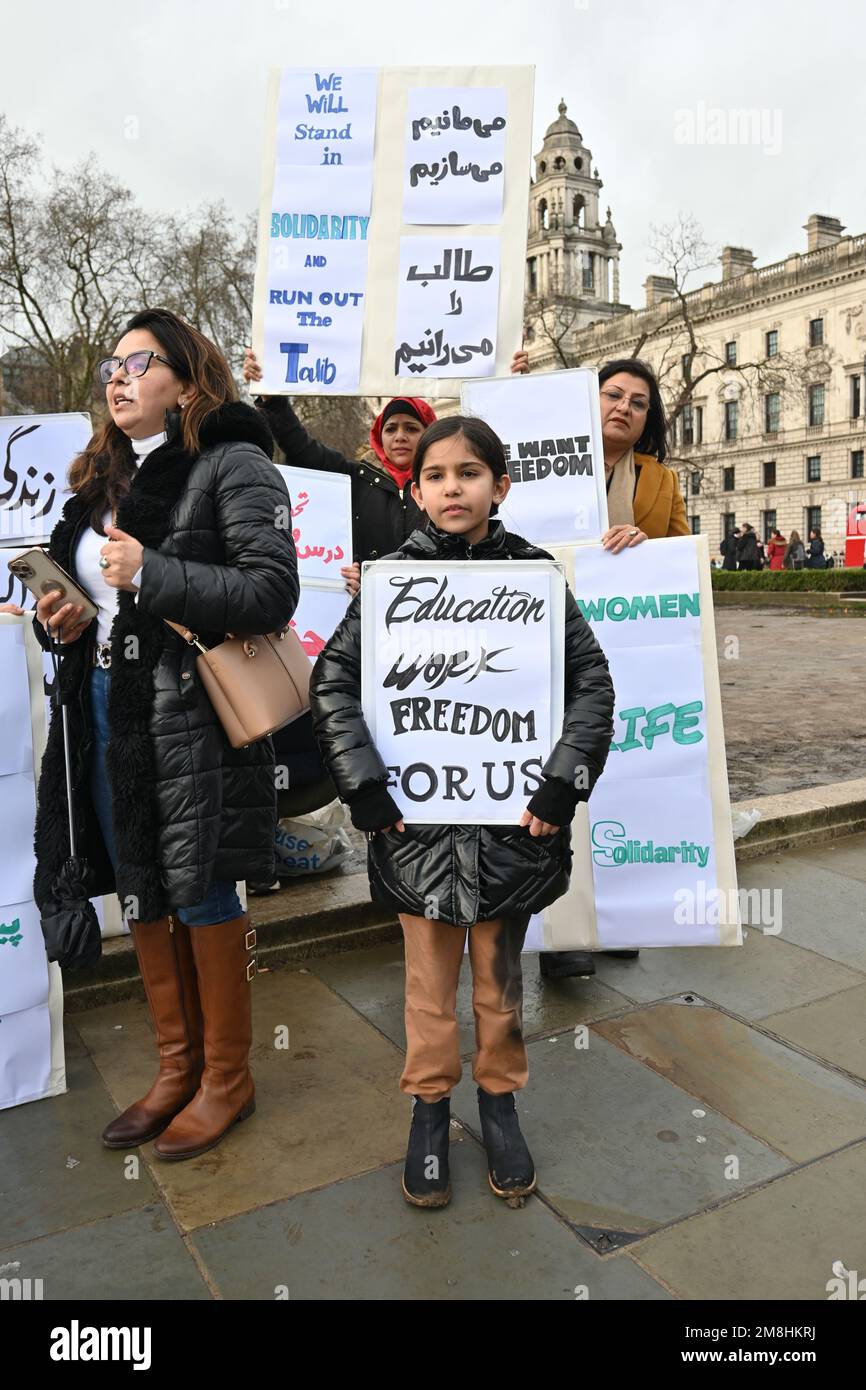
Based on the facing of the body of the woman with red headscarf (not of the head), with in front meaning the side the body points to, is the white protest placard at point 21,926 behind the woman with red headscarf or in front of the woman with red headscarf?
in front

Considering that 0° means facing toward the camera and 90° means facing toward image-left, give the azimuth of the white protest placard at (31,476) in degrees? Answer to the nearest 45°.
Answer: approximately 0°

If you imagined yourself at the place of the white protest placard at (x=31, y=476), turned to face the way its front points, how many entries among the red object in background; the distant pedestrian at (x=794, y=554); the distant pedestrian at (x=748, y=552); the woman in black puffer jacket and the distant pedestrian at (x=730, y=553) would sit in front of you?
1

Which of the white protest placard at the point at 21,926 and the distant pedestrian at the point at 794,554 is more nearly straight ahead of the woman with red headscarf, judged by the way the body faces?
the white protest placard

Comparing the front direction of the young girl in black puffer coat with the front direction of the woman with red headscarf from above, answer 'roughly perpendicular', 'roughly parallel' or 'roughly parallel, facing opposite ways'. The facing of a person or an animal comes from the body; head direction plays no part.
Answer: roughly parallel

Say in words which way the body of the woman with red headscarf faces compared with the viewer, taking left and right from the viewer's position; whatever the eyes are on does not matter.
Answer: facing the viewer

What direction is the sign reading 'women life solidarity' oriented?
toward the camera

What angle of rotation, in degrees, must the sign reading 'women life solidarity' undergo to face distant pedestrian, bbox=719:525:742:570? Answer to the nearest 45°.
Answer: approximately 180°

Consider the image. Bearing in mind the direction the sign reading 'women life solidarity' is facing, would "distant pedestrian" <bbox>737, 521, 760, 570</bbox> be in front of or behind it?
behind

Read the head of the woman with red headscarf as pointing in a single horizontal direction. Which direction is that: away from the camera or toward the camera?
toward the camera

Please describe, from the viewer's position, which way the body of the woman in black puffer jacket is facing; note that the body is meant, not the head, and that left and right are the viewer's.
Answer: facing the viewer and to the left of the viewer
